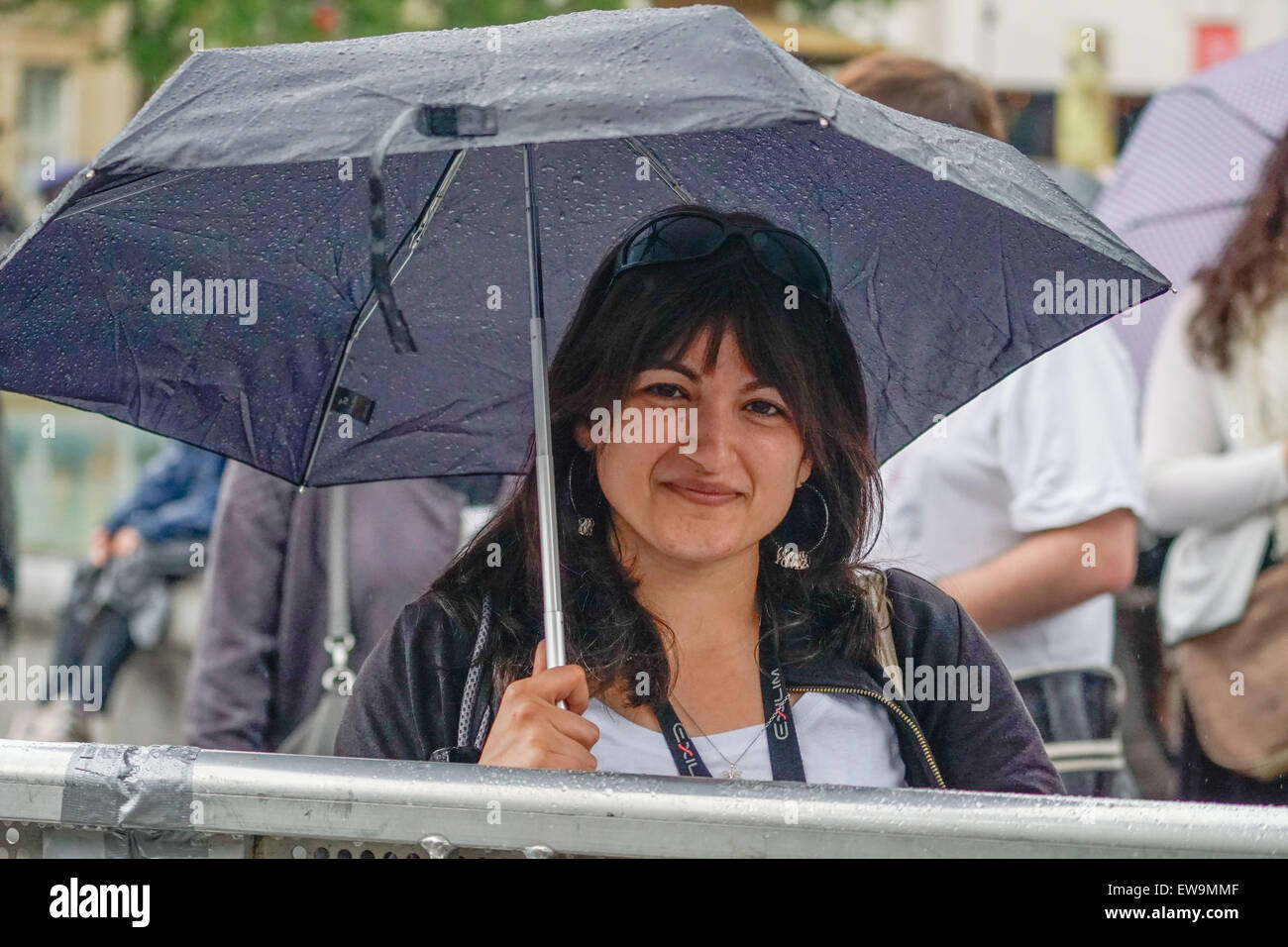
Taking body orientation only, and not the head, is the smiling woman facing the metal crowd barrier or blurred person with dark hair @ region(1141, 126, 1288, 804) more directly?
the metal crowd barrier

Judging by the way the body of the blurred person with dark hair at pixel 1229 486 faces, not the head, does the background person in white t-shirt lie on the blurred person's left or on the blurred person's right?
on the blurred person's right

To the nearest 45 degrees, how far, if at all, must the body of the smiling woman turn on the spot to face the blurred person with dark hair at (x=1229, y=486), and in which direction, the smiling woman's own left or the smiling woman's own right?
approximately 135° to the smiling woman's own left

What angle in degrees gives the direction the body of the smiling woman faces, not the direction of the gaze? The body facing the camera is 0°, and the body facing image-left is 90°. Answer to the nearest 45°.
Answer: approximately 0°

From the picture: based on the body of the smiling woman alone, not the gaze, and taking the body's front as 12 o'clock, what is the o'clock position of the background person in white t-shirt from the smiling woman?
The background person in white t-shirt is roughly at 7 o'clock from the smiling woman.
